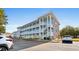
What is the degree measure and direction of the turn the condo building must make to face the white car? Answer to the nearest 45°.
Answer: approximately 45° to its left

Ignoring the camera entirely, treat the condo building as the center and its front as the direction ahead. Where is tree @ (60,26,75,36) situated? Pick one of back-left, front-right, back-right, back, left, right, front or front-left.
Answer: back-left
